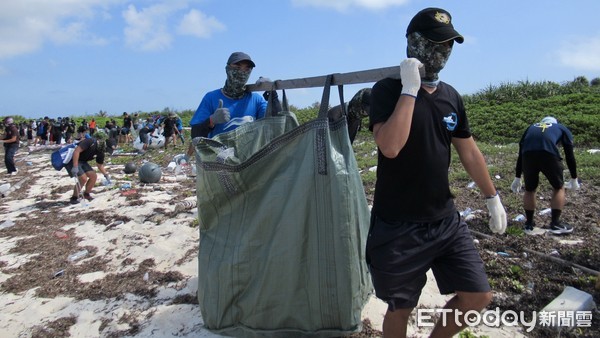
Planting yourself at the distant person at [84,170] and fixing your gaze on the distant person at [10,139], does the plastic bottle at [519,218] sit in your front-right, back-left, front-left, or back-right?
back-right

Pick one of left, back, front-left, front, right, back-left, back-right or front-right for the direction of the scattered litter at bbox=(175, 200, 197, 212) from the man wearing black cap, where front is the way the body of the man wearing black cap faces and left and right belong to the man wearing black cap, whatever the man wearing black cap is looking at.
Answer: back

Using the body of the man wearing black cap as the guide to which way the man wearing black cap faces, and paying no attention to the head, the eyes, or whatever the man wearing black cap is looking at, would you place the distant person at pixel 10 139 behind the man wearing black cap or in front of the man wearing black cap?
behind
